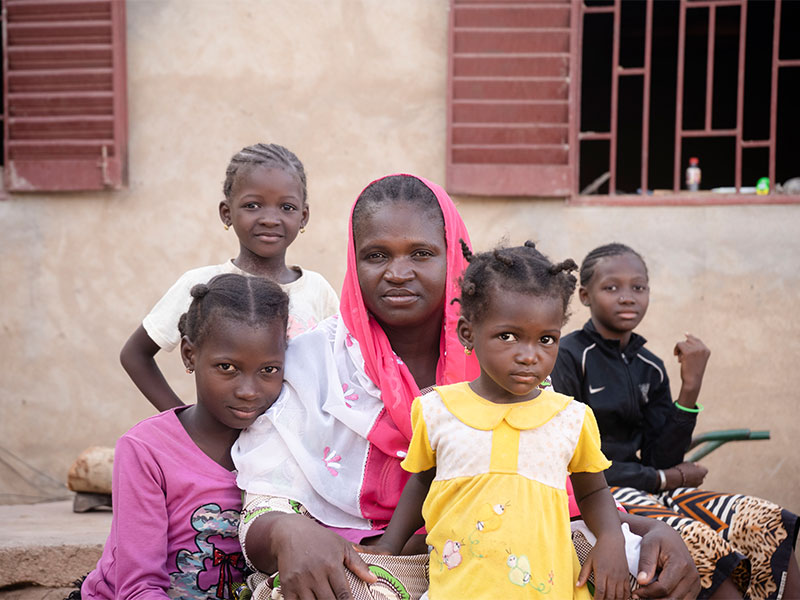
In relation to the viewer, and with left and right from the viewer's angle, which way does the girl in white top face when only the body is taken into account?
facing the viewer

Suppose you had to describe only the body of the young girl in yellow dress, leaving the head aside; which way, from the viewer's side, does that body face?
toward the camera

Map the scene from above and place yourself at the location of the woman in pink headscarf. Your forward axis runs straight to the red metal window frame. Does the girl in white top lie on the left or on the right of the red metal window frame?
left

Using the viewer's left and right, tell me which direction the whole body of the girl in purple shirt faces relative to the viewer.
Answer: facing the viewer and to the right of the viewer

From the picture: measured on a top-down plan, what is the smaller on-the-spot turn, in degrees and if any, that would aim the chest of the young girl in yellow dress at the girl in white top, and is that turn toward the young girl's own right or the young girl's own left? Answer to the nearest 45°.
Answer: approximately 135° to the young girl's own right

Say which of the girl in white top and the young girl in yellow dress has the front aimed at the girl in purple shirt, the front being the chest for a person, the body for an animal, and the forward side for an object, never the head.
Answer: the girl in white top

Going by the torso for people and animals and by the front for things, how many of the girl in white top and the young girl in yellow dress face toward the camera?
2

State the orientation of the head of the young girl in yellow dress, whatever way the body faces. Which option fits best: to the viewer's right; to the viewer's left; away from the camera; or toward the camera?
toward the camera

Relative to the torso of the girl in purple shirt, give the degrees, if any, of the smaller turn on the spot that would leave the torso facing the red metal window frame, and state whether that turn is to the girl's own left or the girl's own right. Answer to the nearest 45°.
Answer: approximately 90° to the girl's own left

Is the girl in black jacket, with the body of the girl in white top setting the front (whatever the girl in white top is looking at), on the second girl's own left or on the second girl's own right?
on the second girl's own left

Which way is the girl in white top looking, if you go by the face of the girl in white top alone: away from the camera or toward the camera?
toward the camera

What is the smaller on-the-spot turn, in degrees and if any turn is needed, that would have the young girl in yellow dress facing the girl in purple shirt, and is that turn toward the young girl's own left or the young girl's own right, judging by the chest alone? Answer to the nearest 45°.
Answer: approximately 90° to the young girl's own right

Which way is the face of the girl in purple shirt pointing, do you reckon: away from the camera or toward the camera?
toward the camera
